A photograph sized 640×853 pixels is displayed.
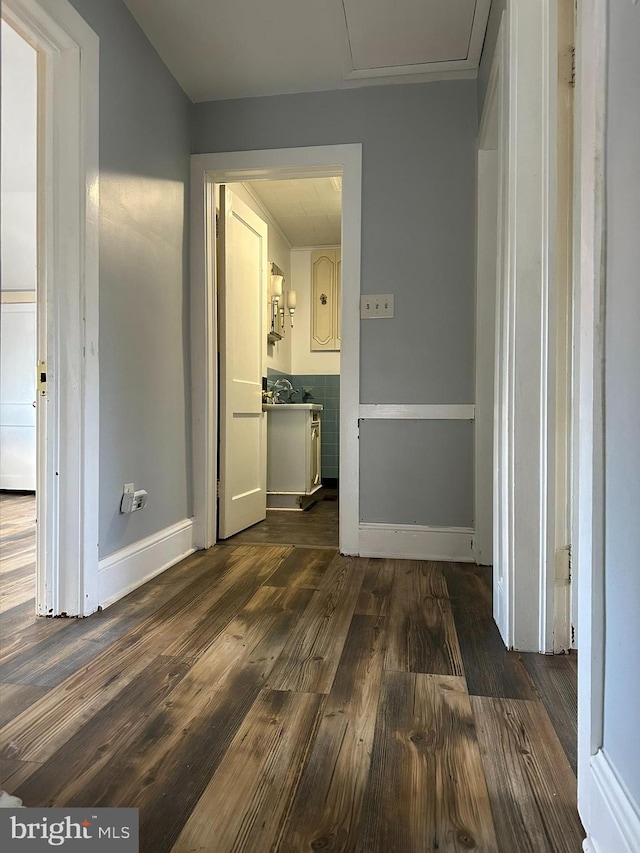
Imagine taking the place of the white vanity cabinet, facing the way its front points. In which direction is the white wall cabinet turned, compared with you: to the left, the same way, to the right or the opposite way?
to the right

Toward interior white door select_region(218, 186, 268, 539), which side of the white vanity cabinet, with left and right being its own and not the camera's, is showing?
right

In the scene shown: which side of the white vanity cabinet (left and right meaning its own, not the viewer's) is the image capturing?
right

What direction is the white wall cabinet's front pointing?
toward the camera

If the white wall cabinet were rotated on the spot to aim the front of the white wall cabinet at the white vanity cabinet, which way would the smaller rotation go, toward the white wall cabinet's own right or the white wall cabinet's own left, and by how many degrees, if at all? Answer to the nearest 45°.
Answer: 0° — it already faces it

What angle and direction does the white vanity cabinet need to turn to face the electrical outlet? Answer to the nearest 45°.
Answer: approximately 90° to its right

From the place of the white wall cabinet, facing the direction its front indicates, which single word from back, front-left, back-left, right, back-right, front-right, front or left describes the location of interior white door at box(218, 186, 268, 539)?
front
